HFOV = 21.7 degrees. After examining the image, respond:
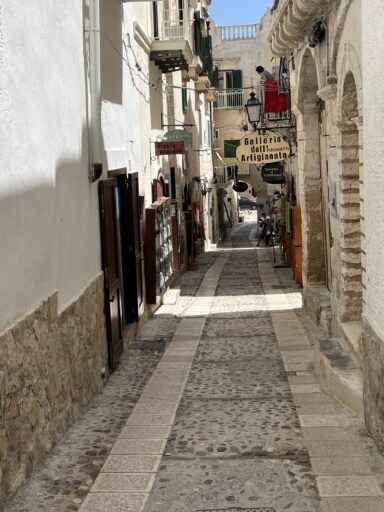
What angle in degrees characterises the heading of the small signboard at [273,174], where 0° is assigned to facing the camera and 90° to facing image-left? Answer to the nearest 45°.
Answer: approximately 0°

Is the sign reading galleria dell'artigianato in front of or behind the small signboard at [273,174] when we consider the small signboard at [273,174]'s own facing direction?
in front

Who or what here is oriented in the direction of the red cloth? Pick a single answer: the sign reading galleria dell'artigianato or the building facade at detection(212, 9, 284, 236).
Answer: the building facade

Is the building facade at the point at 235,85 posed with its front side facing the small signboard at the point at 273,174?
yes

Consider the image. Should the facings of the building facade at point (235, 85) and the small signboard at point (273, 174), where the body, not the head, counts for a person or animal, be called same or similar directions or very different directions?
same or similar directions

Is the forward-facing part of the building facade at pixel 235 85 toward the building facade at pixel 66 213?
yes

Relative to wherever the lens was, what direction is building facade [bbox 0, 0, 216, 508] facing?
facing to the right of the viewer

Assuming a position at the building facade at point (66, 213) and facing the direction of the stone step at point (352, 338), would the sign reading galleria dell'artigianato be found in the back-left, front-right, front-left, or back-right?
front-left

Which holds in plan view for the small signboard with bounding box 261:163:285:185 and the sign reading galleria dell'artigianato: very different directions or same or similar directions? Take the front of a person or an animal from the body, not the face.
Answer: same or similar directions

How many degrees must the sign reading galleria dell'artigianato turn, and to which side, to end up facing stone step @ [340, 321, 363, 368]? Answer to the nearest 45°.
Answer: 0° — it already faces it

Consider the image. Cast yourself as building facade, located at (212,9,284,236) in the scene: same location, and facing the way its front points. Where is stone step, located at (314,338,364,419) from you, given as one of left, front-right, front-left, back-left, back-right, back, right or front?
front

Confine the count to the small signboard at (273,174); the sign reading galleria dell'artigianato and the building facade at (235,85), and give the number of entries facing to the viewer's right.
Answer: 0

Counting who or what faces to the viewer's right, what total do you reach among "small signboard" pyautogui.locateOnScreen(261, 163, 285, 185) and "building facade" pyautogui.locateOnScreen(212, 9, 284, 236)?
0

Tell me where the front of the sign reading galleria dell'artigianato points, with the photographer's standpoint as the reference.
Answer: facing the viewer

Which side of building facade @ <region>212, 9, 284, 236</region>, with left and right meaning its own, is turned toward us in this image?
front

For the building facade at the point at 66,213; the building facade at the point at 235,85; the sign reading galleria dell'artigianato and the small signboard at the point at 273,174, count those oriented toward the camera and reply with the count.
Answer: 3

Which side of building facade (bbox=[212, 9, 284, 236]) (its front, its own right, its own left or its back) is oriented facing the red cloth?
front

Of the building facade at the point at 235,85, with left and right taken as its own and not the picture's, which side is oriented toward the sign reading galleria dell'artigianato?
front

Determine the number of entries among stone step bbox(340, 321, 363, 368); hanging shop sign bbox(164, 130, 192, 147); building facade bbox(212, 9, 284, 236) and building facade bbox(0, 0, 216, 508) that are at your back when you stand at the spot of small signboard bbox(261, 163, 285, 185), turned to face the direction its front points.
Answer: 1
